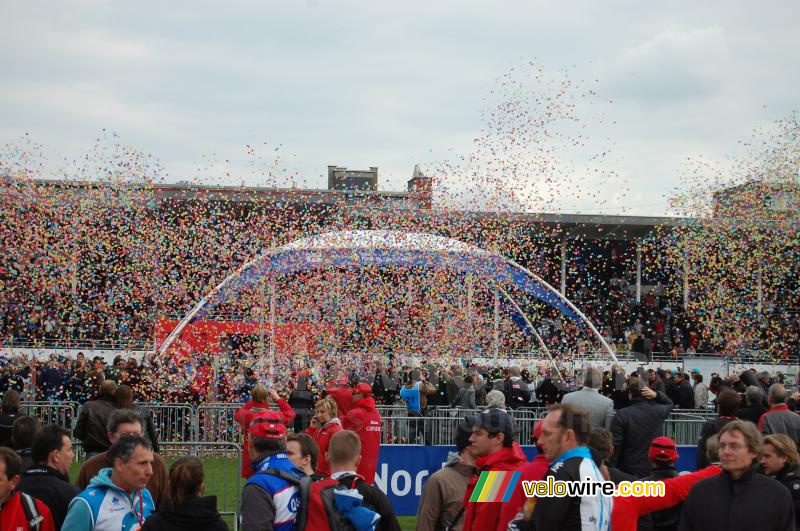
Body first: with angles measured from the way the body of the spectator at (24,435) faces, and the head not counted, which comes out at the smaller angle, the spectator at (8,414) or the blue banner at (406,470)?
the spectator

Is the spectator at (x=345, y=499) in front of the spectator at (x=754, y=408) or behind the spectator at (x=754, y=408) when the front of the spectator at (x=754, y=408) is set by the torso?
behind

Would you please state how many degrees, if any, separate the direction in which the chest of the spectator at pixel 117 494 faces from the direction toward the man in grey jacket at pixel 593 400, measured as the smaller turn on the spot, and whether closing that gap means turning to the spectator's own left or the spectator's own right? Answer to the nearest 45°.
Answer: approximately 90° to the spectator's own left

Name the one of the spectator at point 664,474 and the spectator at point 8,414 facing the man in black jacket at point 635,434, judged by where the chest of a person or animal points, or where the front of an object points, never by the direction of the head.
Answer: the spectator at point 664,474

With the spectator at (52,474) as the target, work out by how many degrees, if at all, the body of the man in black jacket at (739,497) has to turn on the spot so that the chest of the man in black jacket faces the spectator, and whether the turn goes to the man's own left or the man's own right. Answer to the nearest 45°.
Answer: approximately 90° to the man's own right

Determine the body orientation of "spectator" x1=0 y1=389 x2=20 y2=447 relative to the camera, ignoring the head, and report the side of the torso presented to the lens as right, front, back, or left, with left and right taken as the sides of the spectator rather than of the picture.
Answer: back

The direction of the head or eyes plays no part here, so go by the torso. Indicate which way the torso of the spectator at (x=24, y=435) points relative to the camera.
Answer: away from the camera

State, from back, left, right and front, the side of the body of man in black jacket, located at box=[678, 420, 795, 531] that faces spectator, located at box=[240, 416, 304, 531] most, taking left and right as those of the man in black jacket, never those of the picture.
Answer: right

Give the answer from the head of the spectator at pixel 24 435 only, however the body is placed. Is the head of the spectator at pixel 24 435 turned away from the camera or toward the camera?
away from the camera

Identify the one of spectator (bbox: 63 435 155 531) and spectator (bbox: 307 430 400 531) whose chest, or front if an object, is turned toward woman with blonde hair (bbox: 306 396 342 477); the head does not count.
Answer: spectator (bbox: 307 430 400 531)

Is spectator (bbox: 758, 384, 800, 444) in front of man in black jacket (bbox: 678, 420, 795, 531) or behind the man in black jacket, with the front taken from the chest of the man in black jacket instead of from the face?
behind
